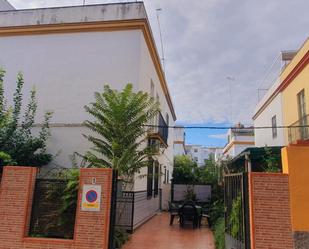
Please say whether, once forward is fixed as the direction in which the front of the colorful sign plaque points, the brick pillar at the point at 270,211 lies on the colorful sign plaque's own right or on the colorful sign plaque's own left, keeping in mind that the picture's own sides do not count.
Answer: on the colorful sign plaque's own left

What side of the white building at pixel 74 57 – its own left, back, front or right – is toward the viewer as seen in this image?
right

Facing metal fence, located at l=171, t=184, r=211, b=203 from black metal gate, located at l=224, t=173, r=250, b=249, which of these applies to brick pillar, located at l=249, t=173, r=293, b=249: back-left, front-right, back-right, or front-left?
back-right

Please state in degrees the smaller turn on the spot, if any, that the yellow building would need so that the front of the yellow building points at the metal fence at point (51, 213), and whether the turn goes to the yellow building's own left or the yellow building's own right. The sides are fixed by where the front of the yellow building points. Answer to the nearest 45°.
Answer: approximately 45° to the yellow building's own left

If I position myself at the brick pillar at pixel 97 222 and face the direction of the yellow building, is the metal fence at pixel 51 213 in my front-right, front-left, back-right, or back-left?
back-left

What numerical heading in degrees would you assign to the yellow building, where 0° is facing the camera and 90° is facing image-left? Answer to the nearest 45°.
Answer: approximately 90°

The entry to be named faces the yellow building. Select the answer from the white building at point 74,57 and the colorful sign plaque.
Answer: the white building

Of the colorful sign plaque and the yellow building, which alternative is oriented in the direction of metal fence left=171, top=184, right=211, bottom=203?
the yellow building

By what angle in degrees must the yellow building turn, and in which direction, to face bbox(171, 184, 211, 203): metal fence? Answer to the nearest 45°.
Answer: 0° — it already faces it

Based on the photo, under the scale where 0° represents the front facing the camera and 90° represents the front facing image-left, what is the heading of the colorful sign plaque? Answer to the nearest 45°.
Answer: approximately 0°
